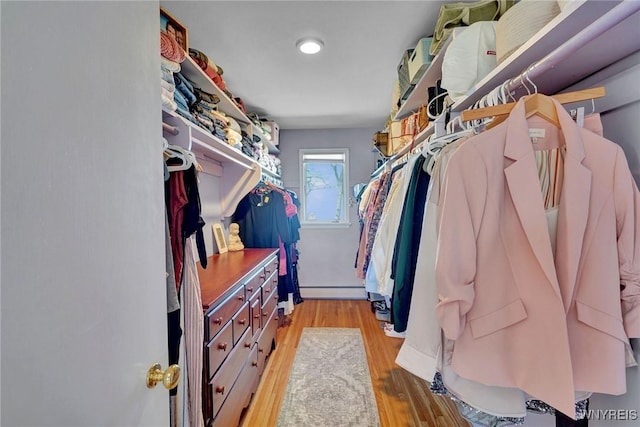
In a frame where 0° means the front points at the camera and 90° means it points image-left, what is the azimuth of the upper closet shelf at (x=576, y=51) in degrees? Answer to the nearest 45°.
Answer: approximately 45°

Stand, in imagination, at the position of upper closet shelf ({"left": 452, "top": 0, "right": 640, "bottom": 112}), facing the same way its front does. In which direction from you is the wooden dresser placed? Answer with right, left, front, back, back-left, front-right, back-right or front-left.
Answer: front-right

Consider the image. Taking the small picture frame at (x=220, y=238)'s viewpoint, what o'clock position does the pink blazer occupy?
The pink blazer is roughly at 1 o'clock from the small picture frame.

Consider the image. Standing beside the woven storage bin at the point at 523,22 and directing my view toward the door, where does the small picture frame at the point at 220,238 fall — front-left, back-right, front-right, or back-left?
front-right

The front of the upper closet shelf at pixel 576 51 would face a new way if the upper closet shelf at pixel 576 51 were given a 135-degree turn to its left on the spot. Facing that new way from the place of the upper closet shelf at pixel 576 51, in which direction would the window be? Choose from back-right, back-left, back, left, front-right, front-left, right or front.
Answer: back-left

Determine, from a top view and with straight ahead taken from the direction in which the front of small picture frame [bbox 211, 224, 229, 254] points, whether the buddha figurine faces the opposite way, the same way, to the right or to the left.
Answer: the same way

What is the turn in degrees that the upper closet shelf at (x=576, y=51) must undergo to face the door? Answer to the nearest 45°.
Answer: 0° — it already faces it

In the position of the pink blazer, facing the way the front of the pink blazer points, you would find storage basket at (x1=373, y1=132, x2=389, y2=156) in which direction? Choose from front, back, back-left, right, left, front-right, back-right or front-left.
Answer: back-right

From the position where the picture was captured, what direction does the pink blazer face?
facing the viewer

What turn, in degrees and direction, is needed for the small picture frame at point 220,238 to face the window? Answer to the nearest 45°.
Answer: approximately 90° to its left

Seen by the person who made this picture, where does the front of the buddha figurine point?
facing the viewer and to the right of the viewer

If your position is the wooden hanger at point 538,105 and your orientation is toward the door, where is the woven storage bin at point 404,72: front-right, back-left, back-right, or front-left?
back-right

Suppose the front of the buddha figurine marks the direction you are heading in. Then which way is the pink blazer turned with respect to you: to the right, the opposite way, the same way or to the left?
to the right

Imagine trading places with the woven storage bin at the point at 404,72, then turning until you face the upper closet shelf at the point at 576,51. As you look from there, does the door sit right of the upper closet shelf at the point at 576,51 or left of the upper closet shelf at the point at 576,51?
right

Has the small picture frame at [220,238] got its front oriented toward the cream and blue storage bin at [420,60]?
yes

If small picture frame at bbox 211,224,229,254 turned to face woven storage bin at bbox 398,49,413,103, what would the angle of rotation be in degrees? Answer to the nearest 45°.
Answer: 0° — it already faces it

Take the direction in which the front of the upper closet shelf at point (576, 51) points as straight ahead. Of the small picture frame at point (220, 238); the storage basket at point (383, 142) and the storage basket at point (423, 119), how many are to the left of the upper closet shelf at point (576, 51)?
0

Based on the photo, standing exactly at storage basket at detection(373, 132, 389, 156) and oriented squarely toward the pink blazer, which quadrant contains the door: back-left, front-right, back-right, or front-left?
front-right

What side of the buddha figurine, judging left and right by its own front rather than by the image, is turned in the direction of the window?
left
